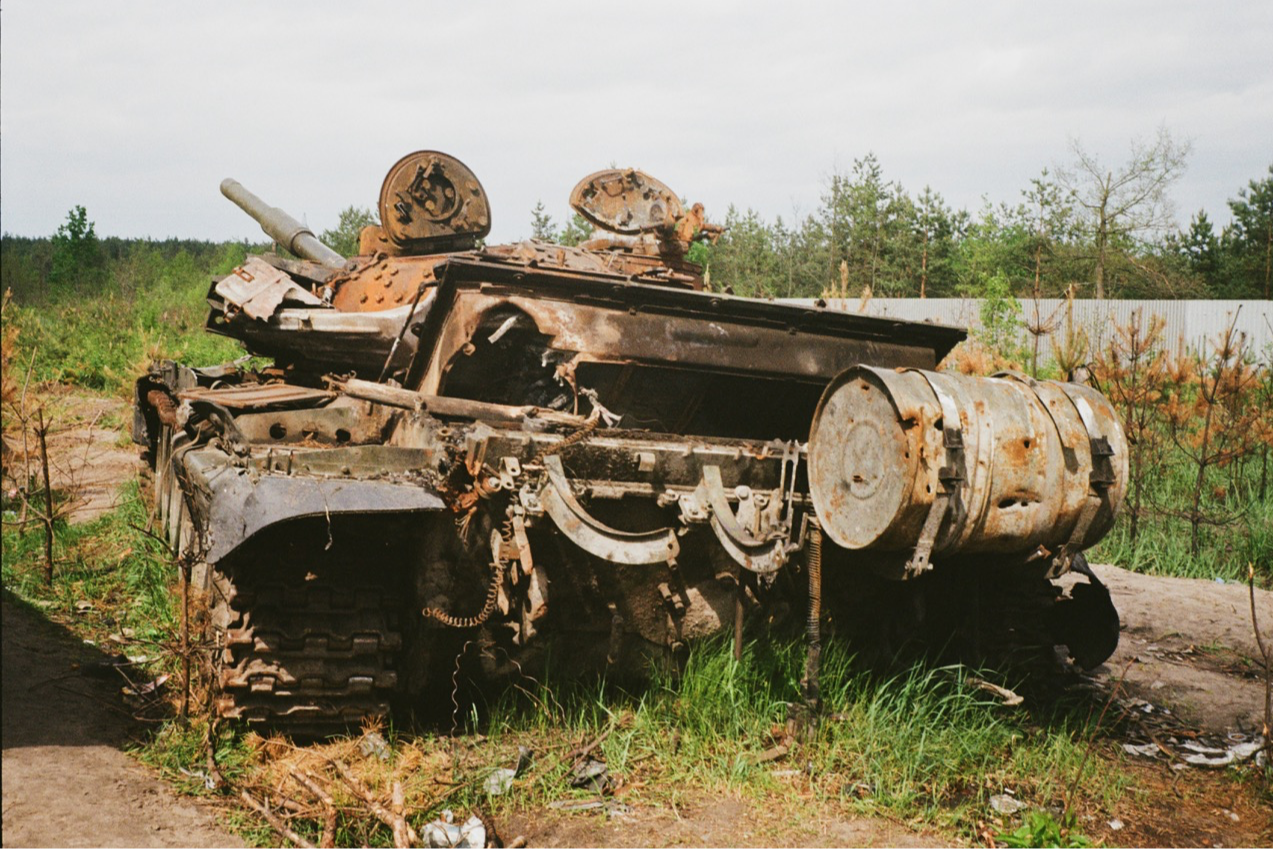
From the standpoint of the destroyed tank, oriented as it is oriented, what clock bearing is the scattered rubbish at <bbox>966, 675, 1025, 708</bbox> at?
The scattered rubbish is roughly at 4 o'clock from the destroyed tank.

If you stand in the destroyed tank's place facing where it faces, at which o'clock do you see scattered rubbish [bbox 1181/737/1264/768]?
The scattered rubbish is roughly at 4 o'clock from the destroyed tank.

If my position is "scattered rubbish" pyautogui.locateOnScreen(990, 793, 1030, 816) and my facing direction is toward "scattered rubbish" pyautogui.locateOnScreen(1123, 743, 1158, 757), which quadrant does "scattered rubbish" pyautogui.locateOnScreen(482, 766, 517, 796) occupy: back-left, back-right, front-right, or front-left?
back-left

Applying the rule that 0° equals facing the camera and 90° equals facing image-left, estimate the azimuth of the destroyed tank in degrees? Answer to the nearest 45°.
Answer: approximately 135°
